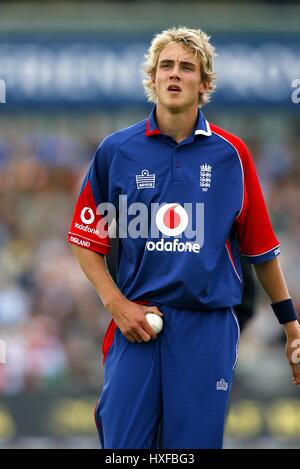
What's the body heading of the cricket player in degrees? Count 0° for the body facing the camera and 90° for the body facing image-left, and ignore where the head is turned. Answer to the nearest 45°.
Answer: approximately 0°
